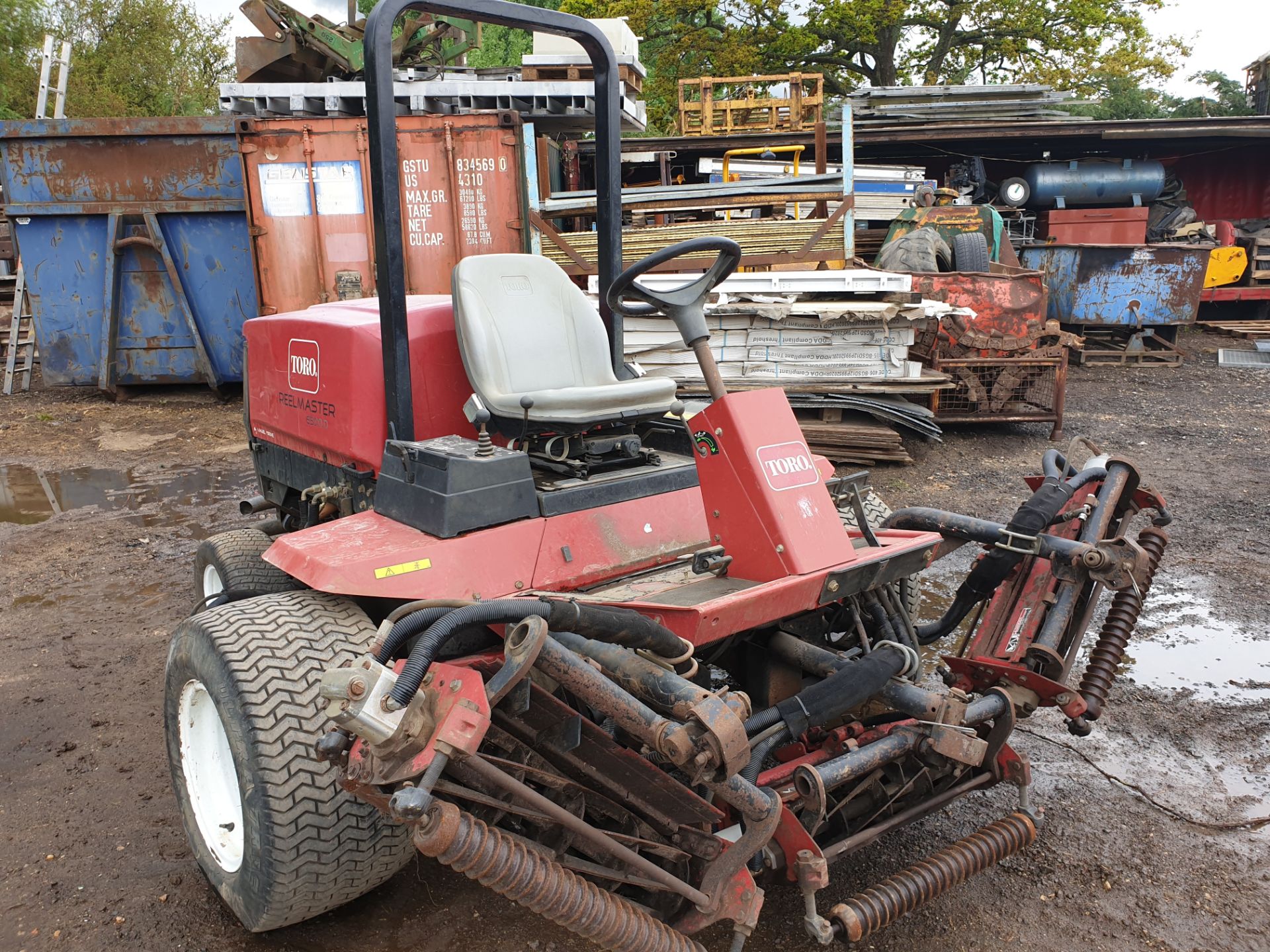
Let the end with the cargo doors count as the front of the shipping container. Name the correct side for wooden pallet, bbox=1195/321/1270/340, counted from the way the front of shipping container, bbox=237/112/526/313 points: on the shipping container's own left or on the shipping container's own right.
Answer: on the shipping container's own left

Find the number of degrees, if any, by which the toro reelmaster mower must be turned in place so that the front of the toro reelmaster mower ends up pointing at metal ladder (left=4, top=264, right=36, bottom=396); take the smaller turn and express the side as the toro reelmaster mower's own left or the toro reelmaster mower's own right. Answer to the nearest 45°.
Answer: approximately 180°

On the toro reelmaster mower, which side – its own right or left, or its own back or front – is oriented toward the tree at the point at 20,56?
back

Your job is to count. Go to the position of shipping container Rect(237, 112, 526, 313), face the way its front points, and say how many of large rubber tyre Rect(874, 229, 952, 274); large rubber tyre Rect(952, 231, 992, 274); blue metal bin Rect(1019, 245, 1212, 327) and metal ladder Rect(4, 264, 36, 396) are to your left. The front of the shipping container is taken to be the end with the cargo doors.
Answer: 3

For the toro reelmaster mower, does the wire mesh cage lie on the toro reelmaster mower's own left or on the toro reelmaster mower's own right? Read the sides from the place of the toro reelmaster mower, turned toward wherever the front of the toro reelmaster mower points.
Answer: on the toro reelmaster mower's own left

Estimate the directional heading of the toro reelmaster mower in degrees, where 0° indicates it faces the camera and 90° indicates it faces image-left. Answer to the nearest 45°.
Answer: approximately 315°

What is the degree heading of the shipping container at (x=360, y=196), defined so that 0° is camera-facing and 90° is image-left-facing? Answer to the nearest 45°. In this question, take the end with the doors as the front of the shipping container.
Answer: approximately 0°

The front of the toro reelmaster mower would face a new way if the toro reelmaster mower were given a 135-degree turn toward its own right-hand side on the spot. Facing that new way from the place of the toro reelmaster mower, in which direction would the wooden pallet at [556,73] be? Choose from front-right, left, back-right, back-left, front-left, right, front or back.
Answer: right

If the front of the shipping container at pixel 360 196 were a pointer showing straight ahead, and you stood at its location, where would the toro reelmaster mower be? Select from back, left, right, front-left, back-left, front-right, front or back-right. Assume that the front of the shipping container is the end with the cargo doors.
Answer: front

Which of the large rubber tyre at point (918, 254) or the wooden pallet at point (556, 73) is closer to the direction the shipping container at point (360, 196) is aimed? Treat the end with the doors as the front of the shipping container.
the large rubber tyre

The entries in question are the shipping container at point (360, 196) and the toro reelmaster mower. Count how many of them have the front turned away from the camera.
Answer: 0

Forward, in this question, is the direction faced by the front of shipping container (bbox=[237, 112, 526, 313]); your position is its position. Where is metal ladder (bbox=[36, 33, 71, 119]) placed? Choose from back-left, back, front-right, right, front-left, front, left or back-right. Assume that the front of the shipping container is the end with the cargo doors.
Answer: back-right

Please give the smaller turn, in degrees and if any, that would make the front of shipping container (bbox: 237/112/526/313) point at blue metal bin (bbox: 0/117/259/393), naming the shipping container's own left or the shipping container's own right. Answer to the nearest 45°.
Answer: approximately 135° to the shipping container's own right

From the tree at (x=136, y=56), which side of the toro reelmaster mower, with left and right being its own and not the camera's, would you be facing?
back

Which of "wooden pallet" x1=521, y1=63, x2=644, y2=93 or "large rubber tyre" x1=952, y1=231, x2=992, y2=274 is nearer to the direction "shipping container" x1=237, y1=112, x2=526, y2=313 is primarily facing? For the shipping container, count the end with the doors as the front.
the large rubber tyre

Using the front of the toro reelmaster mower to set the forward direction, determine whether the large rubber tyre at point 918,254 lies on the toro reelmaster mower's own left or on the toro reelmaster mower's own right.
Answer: on the toro reelmaster mower's own left
